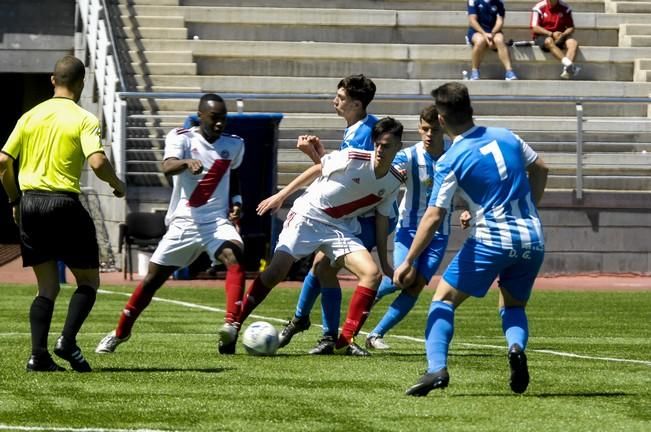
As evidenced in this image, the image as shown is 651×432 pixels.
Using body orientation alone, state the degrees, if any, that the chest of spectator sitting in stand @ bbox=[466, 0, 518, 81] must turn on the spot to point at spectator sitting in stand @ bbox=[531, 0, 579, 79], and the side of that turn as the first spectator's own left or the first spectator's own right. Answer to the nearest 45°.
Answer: approximately 135° to the first spectator's own left

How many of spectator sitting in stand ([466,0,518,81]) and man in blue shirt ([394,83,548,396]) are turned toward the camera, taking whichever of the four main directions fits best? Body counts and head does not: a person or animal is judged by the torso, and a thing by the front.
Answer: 1

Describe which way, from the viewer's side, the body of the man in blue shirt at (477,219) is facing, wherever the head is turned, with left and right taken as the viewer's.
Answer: facing away from the viewer and to the left of the viewer

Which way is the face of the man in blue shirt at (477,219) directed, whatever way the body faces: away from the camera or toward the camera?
away from the camera

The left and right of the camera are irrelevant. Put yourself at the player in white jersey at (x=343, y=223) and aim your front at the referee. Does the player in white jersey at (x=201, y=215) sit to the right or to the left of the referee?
right

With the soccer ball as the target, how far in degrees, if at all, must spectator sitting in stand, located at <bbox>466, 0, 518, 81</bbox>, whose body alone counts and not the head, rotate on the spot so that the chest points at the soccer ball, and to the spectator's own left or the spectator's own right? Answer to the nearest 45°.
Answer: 0° — they already face it

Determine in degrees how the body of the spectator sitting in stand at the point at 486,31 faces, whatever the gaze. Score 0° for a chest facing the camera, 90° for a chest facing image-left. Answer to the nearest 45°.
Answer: approximately 0°
